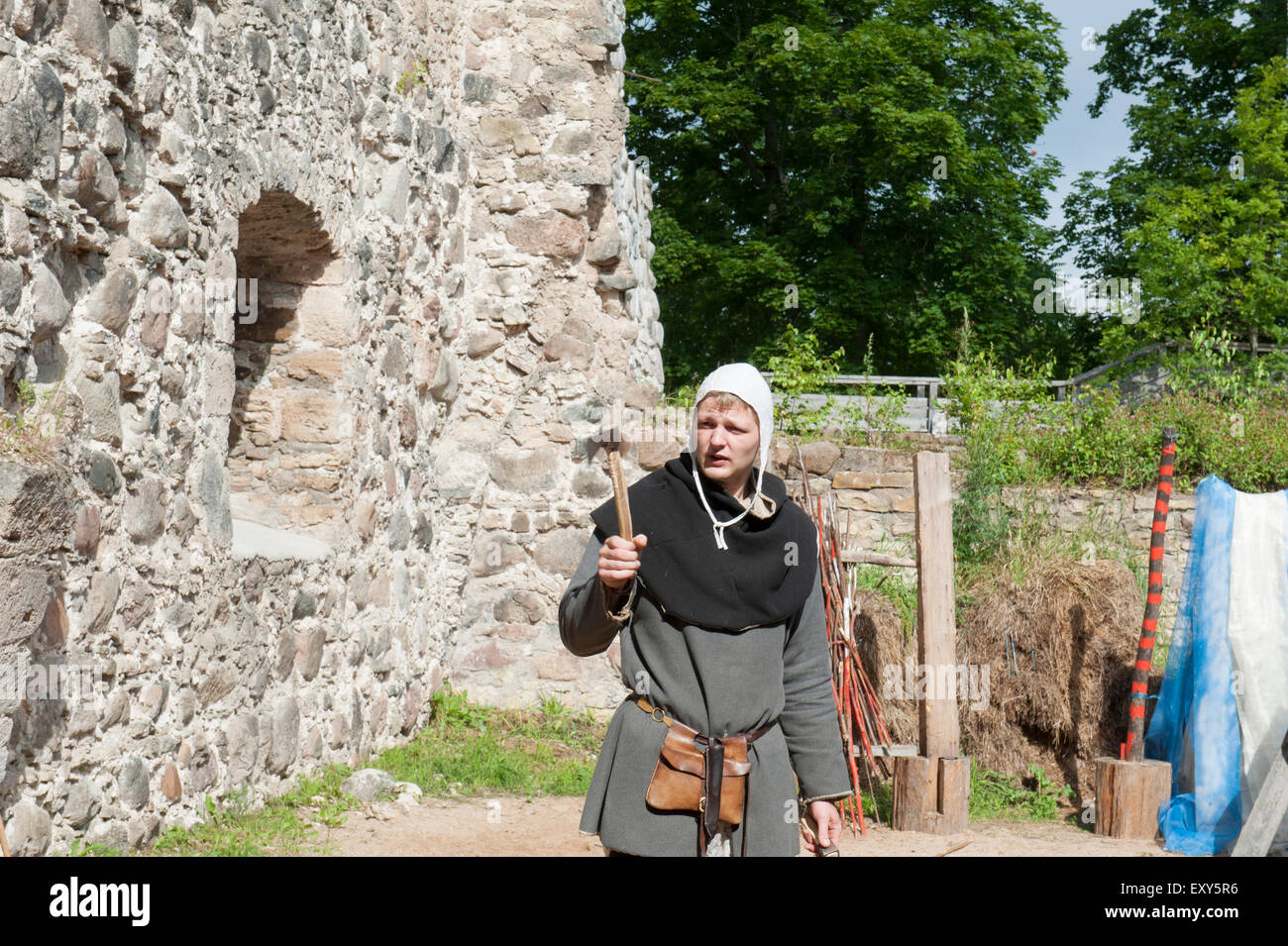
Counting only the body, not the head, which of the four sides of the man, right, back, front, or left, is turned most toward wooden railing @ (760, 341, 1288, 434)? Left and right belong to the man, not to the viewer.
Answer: back

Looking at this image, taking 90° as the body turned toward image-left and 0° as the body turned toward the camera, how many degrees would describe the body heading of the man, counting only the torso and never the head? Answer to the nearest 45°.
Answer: approximately 0°

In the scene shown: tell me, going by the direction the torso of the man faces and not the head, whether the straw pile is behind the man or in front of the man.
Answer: behind

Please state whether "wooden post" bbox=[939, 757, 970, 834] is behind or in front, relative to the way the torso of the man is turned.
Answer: behind

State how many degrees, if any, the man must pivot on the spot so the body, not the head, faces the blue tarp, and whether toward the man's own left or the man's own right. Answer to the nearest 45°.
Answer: approximately 135° to the man's own left

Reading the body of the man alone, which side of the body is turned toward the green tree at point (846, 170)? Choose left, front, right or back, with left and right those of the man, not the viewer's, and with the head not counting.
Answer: back

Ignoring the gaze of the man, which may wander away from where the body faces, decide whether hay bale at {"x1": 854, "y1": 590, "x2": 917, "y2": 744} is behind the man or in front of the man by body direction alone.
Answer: behind

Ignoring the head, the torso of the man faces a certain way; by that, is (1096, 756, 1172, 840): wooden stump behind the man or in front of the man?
behind

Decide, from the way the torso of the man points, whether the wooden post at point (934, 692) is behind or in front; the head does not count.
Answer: behind

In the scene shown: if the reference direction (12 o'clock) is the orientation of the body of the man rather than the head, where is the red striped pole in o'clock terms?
The red striped pole is roughly at 7 o'clock from the man.
